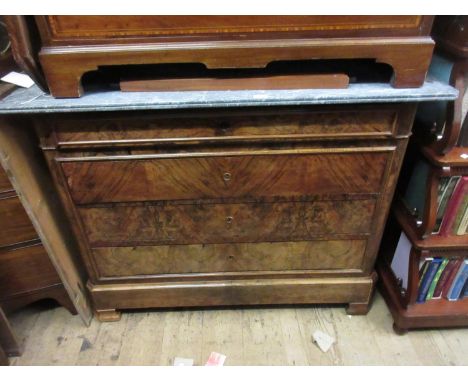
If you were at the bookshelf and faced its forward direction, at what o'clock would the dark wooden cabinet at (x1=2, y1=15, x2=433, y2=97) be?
The dark wooden cabinet is roughly at 2 o'clock from the bookshelf.

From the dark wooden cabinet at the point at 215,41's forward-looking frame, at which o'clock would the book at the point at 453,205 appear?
The book is roughly at 9 o'clock from the dark wooden cabinet.

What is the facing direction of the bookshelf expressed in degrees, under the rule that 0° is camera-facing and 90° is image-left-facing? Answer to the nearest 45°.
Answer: approximately 0°

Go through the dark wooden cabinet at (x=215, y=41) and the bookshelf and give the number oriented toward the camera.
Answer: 2

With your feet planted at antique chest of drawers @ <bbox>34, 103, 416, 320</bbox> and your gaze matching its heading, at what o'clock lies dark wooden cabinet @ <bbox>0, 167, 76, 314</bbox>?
The dark wooden cabinet is roughly at 3 o'clock from the antique chest of drawers.

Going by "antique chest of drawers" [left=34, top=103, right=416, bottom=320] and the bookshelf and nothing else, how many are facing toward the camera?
2

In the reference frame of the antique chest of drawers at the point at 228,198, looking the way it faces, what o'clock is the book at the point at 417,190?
The book is roughly at 9 o'clock from the antique chest of drawers.
